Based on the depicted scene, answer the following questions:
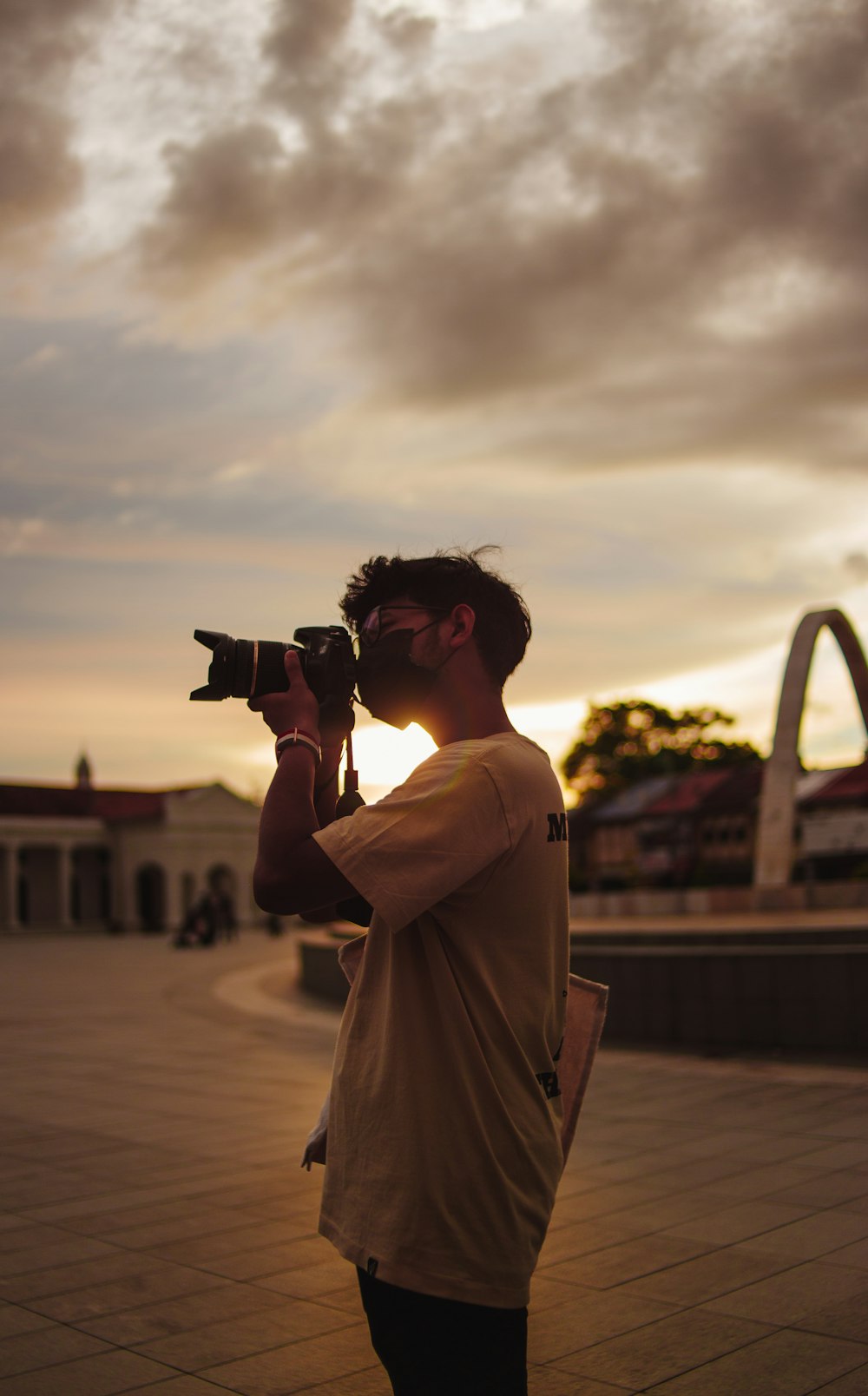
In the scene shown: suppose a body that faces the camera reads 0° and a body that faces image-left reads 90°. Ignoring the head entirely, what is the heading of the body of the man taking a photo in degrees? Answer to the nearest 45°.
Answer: approximately 90°

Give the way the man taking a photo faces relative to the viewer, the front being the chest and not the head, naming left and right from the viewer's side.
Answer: facing to the left of the viewer
